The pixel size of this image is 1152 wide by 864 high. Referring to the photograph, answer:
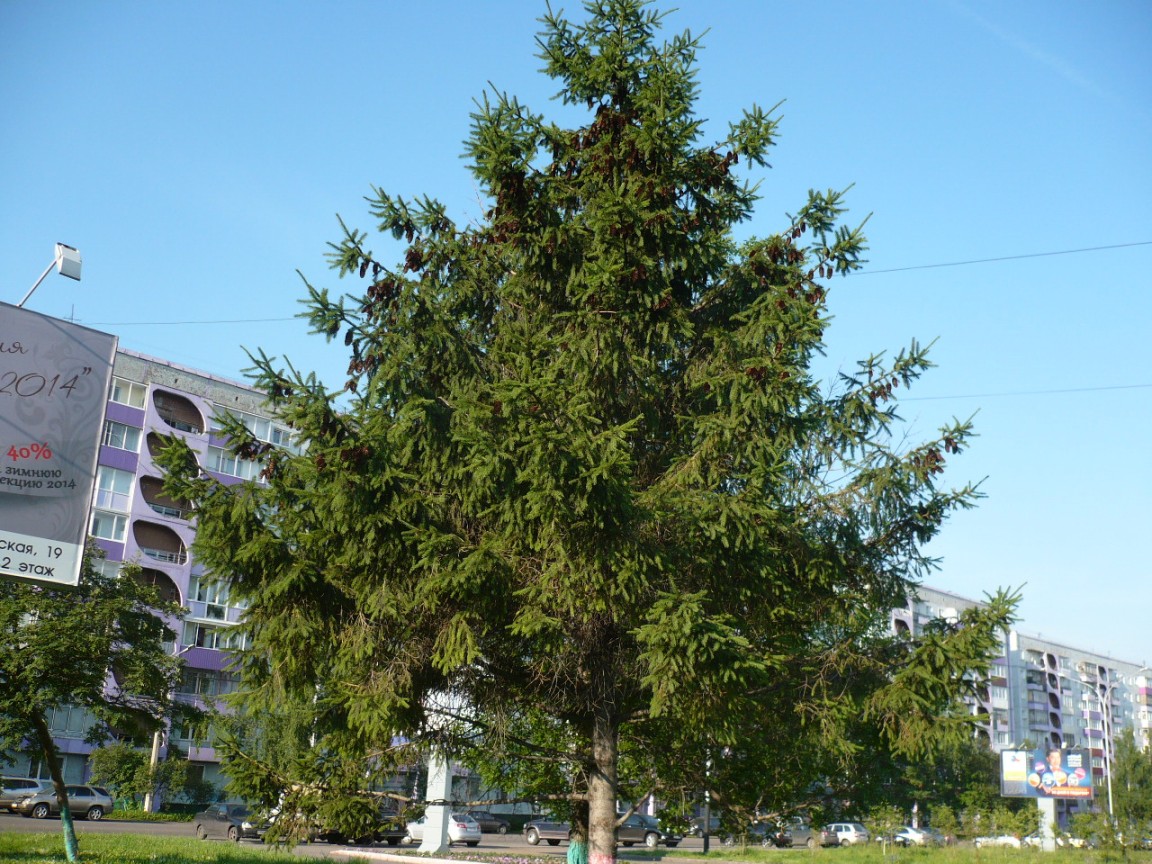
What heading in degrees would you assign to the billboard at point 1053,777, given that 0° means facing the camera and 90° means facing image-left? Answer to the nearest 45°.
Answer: approximately 0°

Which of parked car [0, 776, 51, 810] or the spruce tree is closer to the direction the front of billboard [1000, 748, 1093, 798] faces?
the spruce tree

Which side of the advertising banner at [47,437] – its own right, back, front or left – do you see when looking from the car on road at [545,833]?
left

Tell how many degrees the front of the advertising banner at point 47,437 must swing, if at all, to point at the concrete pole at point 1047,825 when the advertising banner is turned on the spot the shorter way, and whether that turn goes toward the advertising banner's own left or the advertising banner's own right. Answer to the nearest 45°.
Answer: approximately 90° to the advertising banner's own left

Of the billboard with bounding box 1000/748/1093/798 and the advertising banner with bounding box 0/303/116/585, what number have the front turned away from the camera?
0

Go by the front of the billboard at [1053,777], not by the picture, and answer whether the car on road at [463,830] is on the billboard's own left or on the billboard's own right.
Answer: on the billboard's own right

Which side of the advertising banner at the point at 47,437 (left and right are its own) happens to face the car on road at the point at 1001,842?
left

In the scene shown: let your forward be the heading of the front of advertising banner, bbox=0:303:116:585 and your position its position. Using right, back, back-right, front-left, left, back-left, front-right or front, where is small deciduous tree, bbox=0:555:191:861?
back-left

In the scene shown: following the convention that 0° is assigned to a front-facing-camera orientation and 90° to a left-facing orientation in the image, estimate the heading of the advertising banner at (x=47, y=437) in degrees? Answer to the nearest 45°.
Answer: approximately 315°

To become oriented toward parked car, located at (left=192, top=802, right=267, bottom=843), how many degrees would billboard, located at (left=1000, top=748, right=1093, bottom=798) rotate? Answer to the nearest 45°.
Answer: approximately 45° to its right

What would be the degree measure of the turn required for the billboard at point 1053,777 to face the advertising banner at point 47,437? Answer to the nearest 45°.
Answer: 0° — it already faces it
